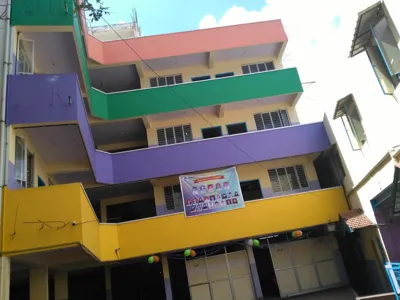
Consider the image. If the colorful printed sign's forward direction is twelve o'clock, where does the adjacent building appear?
The adjacent building is roughly at 10 o'clock from the colorful printed sign.

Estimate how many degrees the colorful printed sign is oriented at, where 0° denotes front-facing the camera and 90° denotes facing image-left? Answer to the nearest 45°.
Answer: approximately 0°

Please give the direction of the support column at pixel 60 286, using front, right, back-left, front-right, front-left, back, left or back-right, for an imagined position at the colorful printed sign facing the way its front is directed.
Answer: right

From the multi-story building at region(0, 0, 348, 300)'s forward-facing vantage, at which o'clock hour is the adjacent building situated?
The adjacent building is roughly at 10 o'clock from the multi-story building.

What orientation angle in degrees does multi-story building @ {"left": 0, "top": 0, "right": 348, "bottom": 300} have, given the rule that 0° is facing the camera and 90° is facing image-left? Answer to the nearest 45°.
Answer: approximately 0°

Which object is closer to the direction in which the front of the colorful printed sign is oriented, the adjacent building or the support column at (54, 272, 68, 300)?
the adjacent building
